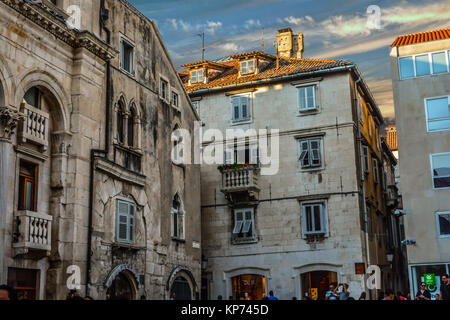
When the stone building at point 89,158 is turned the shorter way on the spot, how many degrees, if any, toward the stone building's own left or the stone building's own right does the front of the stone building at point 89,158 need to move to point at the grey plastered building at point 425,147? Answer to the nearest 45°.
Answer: approximately 45° to the stone building's own left

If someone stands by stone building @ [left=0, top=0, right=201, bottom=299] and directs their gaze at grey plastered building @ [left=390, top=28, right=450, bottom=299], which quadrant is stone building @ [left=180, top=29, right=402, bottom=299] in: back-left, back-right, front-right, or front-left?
front-left

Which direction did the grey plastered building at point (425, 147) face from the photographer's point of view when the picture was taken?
facing the viewer and to the left of the viewer

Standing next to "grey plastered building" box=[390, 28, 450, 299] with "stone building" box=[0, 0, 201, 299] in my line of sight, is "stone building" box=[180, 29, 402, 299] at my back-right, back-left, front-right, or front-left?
front-right

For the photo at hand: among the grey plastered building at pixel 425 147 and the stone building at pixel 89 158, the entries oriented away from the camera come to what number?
0

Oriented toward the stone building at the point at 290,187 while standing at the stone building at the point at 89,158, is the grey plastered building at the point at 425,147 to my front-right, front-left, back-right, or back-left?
front-right

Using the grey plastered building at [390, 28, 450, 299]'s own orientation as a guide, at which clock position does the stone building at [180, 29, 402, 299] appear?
the stone building at [180, 29, 402, 299] is roughly at 2 o'clock from the grey plastered building at [390, 28, 450, 299].

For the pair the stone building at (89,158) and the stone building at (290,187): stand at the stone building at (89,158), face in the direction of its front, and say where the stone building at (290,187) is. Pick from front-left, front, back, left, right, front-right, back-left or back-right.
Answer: left

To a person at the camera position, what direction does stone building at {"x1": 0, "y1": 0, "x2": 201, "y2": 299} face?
facing the viewer and to the right of the viewer
